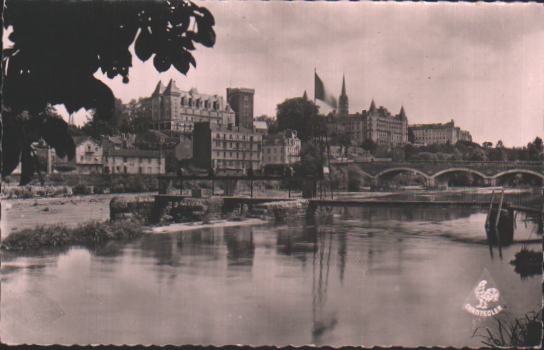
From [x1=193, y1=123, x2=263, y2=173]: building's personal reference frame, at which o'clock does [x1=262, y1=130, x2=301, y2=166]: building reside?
[x1=262, y1=130, x2=301, y2=166]: building is roughly at 9 o'clock from [x1=193, y1=123, x2=263, y2=173]: building.

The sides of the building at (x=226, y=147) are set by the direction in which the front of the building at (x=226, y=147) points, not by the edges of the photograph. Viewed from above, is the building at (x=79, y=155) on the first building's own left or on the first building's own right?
on the first building's own right

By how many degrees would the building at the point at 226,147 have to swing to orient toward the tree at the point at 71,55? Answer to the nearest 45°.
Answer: approximately 45° to its right

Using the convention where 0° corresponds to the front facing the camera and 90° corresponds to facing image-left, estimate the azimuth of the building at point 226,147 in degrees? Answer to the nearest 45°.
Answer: approximately 315°

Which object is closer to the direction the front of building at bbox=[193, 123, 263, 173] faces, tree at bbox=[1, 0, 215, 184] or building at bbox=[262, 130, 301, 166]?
the tree
